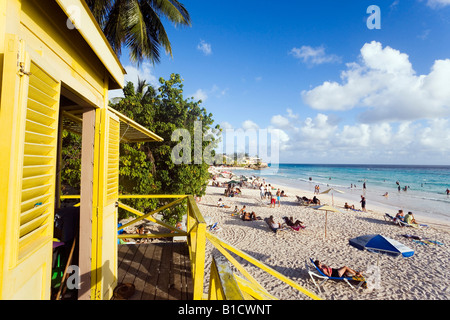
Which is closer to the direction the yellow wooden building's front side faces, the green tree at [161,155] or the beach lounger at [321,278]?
the beach lounger

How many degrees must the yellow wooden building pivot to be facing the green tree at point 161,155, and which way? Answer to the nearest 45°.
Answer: approximately 90° to its left

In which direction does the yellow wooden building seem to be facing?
to the viewer's right
